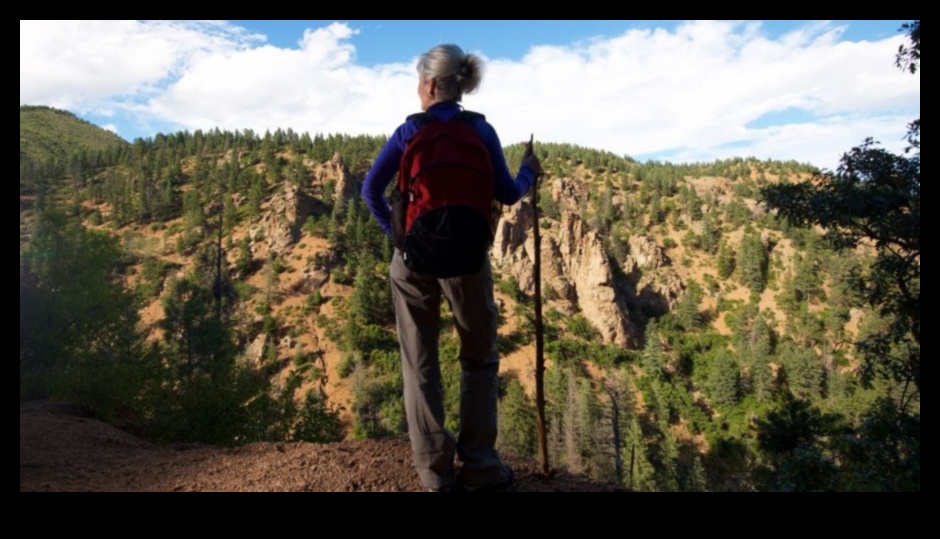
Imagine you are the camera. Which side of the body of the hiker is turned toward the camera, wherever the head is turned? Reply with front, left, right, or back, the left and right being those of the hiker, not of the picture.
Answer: back
